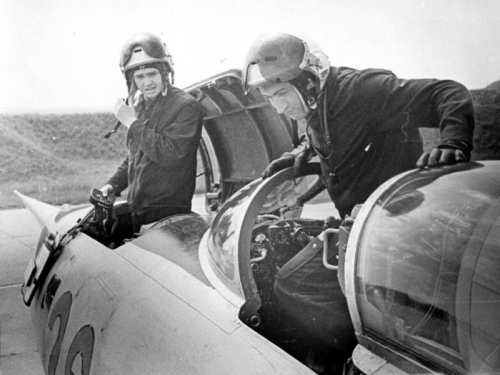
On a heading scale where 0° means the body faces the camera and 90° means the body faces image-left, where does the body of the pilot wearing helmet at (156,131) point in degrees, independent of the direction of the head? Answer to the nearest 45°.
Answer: approximately 45°

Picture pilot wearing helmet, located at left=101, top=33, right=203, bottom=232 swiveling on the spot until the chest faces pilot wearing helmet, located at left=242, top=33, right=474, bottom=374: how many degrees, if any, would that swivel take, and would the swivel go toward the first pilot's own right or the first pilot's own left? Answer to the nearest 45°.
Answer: approximately 90° to the first pilot's own left

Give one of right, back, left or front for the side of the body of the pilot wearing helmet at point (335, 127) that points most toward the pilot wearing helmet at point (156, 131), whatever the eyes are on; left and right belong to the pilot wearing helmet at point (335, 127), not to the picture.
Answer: right
